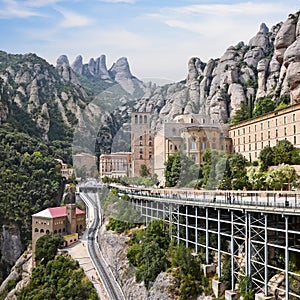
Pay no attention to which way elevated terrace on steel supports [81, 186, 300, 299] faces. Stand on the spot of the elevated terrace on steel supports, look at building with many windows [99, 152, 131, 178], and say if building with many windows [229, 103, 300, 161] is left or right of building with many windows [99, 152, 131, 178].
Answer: right

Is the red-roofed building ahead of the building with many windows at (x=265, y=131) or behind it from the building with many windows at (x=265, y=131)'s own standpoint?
ahead

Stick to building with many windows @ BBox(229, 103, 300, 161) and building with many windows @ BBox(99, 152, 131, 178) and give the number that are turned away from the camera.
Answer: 0

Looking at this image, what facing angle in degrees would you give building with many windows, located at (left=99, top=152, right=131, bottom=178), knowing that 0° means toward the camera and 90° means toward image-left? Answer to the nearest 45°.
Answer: approximately 0°

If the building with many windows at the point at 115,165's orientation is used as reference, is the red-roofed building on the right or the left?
on its right

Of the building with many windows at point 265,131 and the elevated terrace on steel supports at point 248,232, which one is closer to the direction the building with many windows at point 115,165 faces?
the elevated terrace on steel supports

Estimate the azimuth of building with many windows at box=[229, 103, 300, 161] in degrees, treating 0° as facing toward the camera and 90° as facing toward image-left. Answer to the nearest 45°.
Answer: approximately 45°

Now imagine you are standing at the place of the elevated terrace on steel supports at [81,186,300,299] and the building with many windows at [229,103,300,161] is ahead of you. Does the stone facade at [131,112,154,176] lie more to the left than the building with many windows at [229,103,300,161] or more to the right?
left

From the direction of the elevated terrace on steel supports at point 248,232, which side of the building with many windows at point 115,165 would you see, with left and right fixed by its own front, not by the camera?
front
